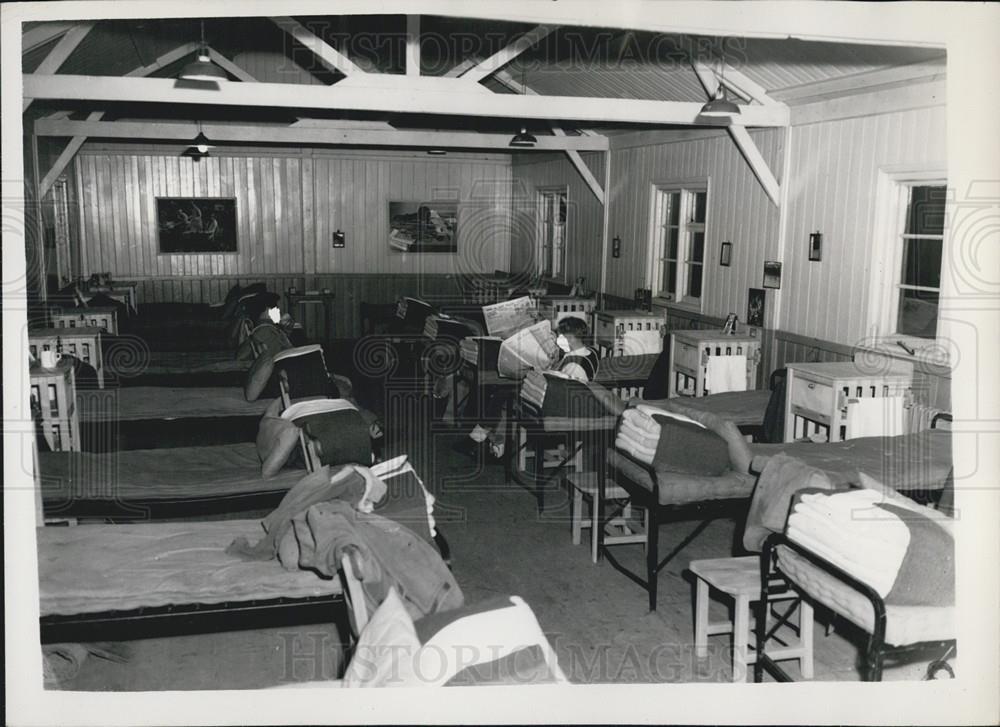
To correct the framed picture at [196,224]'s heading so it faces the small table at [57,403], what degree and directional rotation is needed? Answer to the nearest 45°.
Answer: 0° — it already faces it

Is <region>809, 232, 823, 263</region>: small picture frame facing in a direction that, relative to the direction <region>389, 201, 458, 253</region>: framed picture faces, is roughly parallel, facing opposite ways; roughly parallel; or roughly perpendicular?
roughly perpendicular

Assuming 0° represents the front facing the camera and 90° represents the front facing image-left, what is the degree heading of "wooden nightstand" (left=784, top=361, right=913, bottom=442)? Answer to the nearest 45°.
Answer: approximately 45°

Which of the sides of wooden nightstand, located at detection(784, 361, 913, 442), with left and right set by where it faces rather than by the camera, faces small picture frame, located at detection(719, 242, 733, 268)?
right

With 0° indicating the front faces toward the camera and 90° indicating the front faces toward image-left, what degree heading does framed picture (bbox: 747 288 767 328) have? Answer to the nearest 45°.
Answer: approximately 45°

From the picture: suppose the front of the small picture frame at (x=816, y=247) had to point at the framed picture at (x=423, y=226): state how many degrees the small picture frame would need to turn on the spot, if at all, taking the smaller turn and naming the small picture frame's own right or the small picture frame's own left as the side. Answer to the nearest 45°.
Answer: approximately 90° to the small picture frame's own right

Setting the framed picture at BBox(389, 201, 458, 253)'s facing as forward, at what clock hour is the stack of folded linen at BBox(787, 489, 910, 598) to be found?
The stack of folded linen is roughly at 12 o'clock from the framed picture.

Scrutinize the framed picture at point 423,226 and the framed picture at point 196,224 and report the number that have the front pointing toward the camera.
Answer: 2

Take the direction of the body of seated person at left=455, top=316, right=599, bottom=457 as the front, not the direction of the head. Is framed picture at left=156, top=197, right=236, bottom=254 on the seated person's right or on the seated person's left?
on the seated person's right

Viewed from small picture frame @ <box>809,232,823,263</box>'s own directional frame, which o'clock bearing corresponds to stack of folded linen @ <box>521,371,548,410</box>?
The stack of folded linen is roughly at 12 o'clock from the small picture frame.
